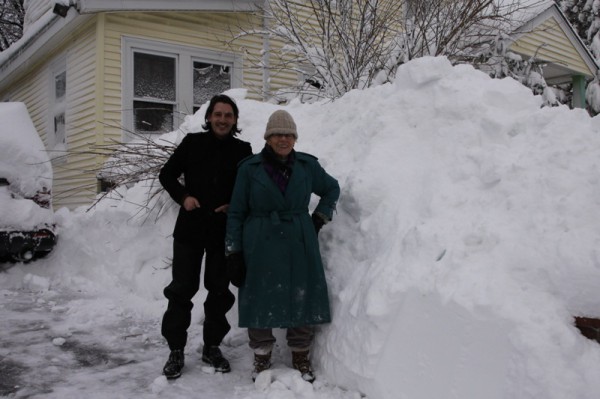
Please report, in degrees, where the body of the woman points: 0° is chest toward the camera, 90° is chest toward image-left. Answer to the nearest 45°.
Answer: approximately 0°

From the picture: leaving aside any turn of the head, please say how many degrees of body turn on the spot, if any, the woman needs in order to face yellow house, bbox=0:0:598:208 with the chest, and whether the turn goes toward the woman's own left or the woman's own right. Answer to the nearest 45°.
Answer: approximately 135° to the woman's own right

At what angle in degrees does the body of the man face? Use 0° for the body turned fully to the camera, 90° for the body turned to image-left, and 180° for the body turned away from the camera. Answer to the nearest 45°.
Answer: approximately 0°

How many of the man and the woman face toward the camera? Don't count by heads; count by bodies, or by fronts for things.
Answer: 2

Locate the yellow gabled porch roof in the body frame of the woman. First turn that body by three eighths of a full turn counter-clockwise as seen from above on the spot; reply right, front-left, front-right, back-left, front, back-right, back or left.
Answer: front

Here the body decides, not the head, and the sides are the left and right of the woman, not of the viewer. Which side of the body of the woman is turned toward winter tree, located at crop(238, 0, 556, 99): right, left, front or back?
back
